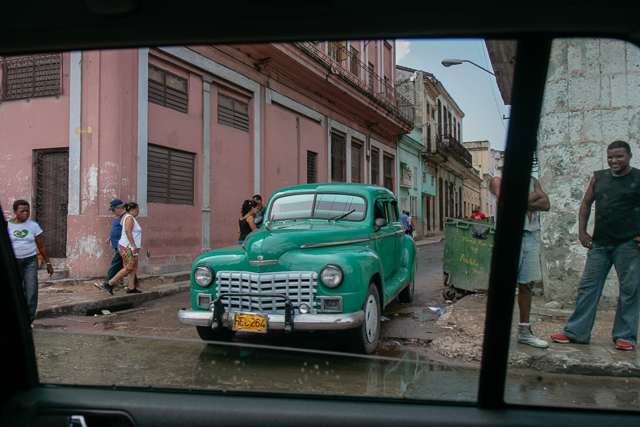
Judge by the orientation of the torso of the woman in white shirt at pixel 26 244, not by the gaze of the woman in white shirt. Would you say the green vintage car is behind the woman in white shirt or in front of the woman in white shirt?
in front

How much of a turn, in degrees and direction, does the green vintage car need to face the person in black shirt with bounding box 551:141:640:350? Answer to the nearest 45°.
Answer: approximately 90° to its left

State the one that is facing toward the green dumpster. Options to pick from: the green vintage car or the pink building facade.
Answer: the pink building facade

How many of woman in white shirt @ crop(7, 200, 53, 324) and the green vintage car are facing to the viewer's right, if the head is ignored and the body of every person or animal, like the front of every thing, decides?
0

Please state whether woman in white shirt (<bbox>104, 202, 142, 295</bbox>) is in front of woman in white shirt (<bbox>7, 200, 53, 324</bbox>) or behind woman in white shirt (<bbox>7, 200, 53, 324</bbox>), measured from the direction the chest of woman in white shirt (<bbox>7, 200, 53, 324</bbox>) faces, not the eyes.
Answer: behind

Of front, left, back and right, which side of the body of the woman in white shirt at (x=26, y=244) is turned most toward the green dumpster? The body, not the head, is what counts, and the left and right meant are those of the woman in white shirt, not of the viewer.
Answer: left

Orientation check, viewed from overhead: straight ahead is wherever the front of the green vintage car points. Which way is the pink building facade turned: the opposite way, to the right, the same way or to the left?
to the left

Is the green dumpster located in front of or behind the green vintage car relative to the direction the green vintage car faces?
behind

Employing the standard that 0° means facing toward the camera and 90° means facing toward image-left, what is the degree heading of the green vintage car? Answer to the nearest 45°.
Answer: approximately 45°

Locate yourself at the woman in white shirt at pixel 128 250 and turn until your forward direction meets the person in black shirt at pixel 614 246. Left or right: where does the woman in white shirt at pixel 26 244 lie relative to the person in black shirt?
right

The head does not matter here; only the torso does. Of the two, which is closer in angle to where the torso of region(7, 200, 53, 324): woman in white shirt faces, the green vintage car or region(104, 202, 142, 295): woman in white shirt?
the green vintage car
